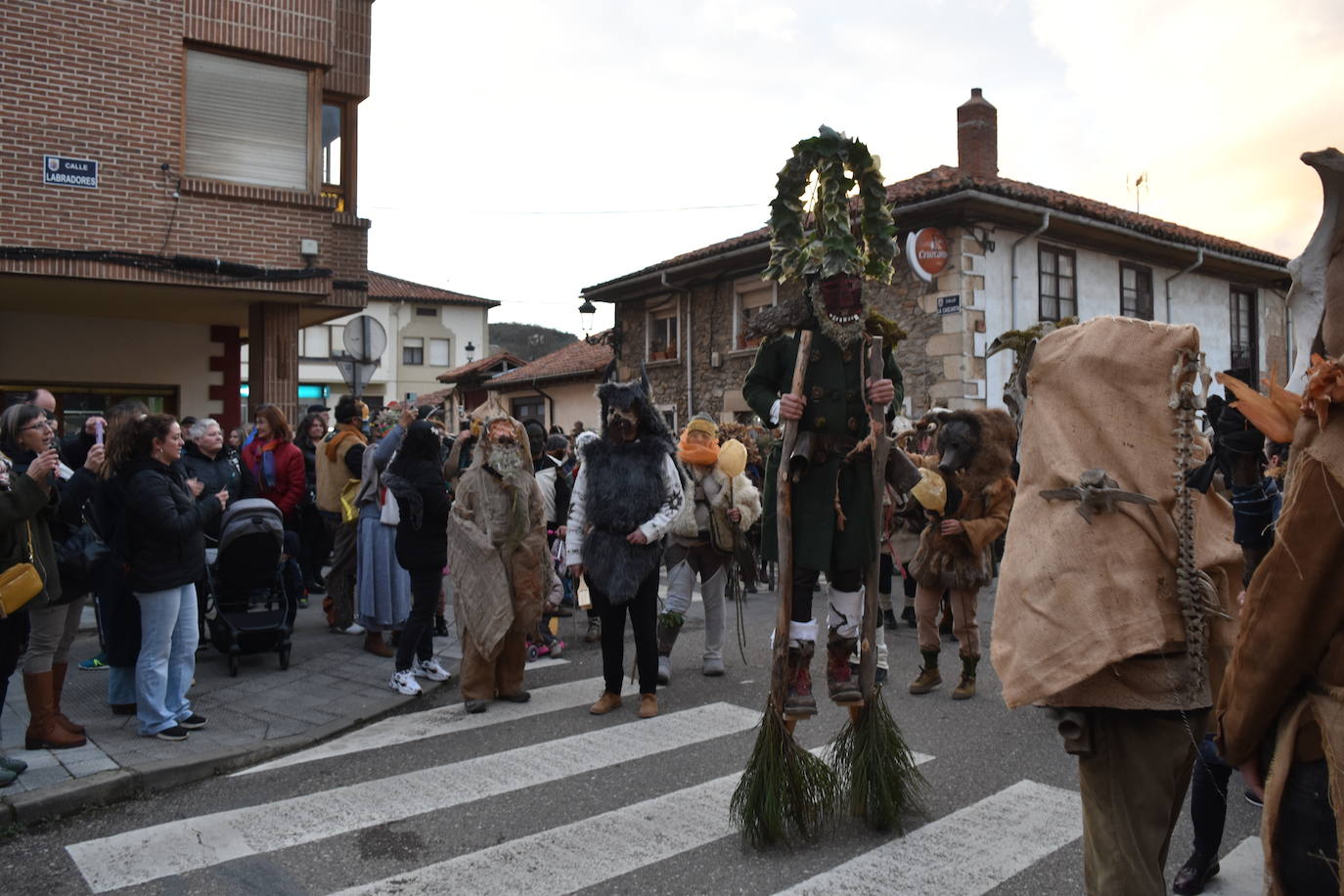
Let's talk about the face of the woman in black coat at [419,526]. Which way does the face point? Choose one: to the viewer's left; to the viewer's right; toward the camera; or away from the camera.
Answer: away from the camera

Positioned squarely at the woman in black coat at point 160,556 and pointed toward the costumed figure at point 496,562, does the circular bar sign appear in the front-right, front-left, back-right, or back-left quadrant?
front-left

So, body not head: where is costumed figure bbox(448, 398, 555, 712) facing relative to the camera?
toward the camera

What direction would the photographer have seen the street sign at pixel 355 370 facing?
facing away from the viewer

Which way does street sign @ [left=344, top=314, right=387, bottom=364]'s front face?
away from the camera

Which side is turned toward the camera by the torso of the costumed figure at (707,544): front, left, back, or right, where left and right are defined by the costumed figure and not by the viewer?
front

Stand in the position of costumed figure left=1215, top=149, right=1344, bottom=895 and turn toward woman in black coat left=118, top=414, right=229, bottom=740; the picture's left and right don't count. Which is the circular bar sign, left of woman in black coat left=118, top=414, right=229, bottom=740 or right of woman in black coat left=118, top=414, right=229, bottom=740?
right

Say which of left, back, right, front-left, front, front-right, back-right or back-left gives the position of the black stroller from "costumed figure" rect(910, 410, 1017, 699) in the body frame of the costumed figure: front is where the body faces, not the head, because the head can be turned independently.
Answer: front-right

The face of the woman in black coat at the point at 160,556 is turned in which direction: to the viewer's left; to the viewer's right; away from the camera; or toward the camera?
to the viewer's right

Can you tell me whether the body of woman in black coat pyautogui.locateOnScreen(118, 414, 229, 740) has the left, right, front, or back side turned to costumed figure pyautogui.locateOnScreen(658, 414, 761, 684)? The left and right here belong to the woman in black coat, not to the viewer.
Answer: front

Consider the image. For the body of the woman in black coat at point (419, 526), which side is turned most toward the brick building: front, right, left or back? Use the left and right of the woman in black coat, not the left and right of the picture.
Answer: left

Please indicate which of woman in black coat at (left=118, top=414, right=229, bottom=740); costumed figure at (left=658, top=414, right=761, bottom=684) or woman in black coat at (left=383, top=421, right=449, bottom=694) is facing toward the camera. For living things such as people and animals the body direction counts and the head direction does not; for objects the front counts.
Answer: the costumed figure

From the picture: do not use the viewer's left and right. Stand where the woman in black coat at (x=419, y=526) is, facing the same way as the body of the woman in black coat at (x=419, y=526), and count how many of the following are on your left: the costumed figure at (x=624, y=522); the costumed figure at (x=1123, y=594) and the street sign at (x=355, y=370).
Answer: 1

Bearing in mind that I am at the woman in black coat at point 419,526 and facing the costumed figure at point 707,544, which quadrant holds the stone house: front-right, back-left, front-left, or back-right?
front-left

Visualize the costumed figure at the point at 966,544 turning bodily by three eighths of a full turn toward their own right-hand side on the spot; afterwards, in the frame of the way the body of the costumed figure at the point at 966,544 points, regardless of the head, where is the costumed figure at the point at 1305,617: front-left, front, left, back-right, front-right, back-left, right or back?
back
